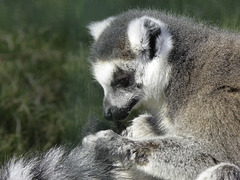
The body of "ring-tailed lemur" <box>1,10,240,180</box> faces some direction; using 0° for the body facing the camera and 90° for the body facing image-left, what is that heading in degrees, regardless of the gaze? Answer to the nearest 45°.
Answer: approximately 90°
